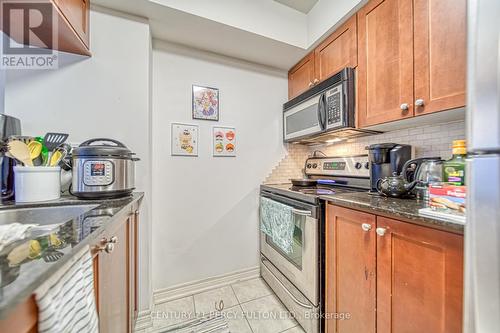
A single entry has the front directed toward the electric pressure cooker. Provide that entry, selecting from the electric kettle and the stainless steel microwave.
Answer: the stainless steel microwave

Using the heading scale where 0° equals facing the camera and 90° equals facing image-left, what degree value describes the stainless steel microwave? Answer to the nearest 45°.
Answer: approximately 45°

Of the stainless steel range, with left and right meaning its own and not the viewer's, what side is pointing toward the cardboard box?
left

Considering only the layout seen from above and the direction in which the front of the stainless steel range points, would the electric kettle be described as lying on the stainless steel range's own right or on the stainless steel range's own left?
on the stainless steel range's own left

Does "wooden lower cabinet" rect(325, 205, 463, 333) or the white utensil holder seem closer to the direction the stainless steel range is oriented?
the white utensil holder

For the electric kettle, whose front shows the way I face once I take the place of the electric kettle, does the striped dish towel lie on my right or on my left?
on my right

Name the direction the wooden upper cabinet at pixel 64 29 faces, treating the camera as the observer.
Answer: facing to the right of the viewer

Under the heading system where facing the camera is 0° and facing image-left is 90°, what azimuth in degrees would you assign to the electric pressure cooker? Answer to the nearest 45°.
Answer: approximately 0°

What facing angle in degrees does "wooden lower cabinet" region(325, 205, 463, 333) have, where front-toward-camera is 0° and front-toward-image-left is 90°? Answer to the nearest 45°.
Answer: approximately 45°
